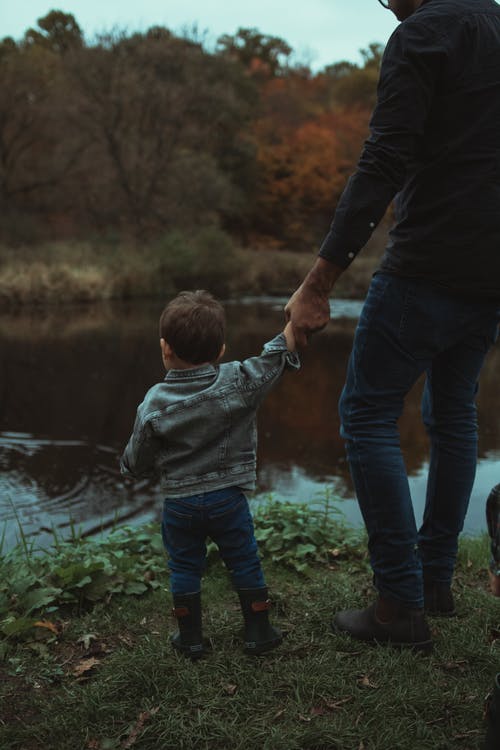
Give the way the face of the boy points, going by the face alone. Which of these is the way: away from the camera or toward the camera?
away from the camera

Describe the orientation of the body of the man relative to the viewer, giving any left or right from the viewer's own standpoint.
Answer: facing away from the viewer and to the left of the viewer

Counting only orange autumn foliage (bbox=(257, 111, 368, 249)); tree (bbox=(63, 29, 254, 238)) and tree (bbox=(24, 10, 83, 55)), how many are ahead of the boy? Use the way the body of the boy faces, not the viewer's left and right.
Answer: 3

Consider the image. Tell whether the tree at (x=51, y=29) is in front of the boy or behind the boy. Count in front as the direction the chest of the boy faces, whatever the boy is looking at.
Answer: in front

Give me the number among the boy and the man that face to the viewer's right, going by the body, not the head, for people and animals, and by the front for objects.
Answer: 0

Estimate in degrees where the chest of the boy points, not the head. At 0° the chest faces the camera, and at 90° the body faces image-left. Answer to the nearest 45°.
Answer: approximately 180°

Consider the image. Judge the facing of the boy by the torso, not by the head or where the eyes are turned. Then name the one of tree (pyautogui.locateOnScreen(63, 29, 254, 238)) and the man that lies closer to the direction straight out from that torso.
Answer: the tree

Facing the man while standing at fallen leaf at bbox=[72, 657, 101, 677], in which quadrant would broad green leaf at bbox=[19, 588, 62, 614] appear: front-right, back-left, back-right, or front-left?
back-left

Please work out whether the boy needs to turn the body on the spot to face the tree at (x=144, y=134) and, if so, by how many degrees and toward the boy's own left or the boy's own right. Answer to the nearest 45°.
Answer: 0° — they already face it

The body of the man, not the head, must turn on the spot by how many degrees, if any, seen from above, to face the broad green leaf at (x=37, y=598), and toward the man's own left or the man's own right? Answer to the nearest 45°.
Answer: approximately 45° to the man's own left
